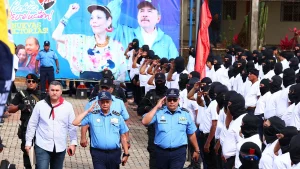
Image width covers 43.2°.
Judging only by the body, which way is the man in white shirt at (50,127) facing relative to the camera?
toward the camera

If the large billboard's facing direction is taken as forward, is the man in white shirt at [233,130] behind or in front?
in front

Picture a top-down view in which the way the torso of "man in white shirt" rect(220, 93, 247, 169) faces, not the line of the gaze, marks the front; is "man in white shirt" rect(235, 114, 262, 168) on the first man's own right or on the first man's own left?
on the first man's own left

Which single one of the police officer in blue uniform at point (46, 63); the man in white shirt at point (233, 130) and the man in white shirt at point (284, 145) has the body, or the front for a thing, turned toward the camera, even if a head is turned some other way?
the police officer in blue uniform

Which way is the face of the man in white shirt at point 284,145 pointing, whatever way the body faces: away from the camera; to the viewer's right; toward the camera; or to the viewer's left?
to the viewer's left

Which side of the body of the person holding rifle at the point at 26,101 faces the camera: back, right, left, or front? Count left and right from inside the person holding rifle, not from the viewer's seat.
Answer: front

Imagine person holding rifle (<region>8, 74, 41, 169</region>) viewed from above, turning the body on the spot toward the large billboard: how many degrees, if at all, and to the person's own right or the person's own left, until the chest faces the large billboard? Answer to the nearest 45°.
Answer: approximately 180°

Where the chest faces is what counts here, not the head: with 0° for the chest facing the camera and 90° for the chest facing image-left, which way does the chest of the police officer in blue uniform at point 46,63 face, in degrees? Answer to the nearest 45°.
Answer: approximately 0°

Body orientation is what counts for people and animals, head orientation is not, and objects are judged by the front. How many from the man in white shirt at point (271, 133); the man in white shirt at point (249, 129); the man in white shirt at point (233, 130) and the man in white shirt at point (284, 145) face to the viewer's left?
4

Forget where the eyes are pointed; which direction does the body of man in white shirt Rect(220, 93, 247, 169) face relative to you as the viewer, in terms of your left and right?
facing to the left of the viewer

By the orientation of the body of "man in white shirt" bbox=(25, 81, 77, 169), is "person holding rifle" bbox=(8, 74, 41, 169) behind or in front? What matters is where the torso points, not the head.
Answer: behind

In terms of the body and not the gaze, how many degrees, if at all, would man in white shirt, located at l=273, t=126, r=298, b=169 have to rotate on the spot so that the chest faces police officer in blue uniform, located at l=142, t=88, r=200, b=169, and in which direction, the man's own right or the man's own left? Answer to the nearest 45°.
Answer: approximately 45° to the man's own right

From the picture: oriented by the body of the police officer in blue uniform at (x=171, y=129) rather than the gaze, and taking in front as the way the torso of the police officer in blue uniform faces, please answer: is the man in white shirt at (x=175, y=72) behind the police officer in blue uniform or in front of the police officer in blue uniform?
behind
